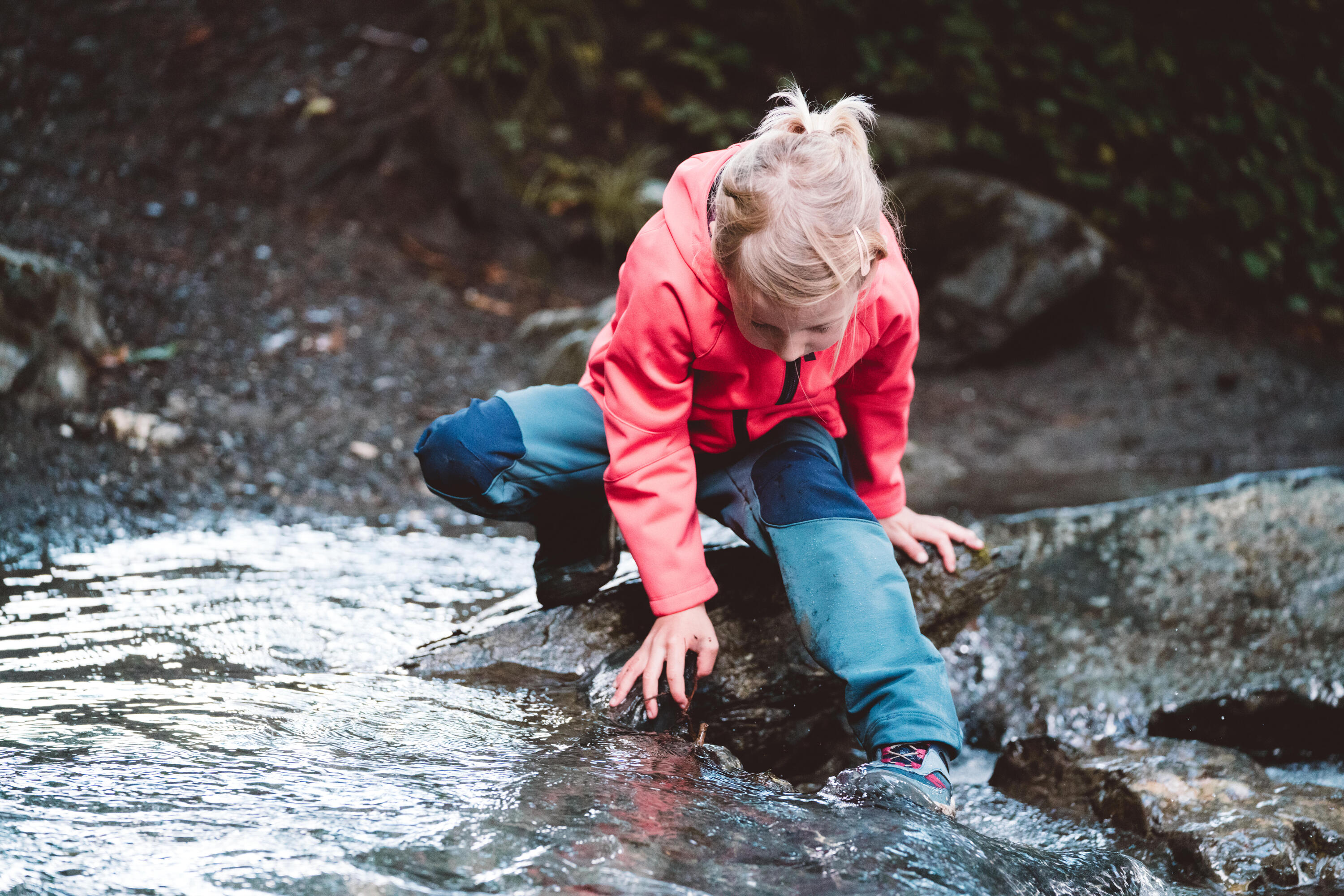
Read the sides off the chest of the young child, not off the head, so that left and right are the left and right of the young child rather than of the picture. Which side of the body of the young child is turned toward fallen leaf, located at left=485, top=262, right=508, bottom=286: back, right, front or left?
back

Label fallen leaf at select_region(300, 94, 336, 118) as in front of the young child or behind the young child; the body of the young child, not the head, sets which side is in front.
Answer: behind

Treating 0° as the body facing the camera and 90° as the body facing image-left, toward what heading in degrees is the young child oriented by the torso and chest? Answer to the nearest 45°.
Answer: approximately 0°

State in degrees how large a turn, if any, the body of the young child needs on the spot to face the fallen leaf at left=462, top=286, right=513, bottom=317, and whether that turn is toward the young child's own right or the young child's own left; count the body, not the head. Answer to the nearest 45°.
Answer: approximately 180°

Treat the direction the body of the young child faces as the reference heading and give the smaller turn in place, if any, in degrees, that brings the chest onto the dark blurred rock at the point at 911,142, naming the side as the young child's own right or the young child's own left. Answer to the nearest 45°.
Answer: approximately 180°

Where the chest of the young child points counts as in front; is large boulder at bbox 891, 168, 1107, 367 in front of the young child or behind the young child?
behind

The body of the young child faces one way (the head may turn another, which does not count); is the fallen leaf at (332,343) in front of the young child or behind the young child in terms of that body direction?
behind

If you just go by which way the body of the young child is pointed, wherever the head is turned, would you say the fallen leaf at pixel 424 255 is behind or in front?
behind
